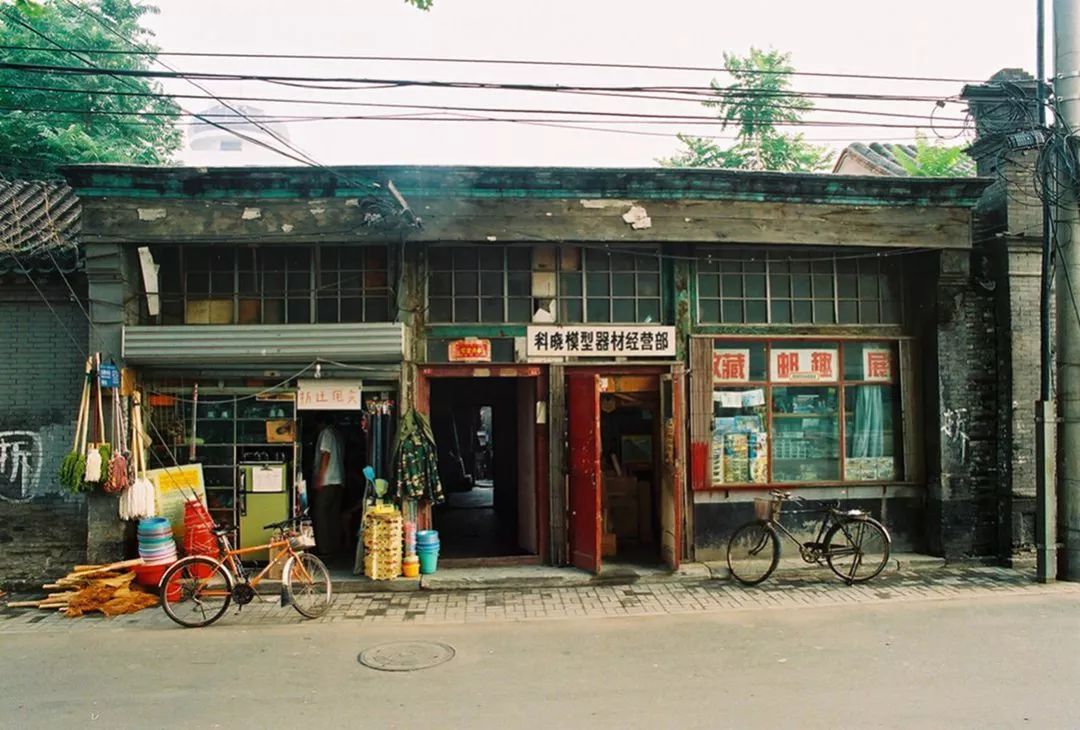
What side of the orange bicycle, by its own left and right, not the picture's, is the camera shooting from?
right

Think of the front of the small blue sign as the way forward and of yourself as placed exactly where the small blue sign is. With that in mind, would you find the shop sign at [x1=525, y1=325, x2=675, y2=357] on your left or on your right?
on your left

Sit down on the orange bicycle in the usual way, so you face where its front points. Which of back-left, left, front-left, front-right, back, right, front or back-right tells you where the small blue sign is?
back-left

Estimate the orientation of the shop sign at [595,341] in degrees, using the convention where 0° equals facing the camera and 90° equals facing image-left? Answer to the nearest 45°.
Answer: approximately 0°

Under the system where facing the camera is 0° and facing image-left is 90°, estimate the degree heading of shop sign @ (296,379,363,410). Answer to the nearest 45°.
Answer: approximately 0°

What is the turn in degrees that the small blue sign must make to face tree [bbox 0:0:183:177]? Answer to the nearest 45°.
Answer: approximately 180°

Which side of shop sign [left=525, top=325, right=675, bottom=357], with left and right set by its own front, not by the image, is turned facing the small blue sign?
right
